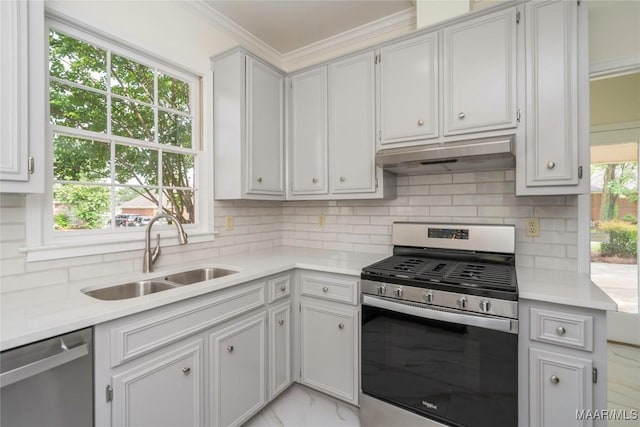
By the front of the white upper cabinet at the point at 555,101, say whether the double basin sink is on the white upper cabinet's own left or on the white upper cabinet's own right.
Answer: on the white upper cabinet's own right

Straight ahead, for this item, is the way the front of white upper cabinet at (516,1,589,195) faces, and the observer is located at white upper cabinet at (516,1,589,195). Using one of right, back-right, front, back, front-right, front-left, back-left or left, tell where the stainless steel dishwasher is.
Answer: front-right

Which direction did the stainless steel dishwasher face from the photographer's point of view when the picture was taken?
facing the viewer and to the right of the viewer

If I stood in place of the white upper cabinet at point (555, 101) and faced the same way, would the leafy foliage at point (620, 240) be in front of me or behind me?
behind

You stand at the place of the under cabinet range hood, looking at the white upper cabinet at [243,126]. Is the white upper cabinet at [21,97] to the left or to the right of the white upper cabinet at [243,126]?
left

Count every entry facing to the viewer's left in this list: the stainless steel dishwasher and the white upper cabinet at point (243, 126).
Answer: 0

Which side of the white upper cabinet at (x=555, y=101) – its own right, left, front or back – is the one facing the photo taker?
front
